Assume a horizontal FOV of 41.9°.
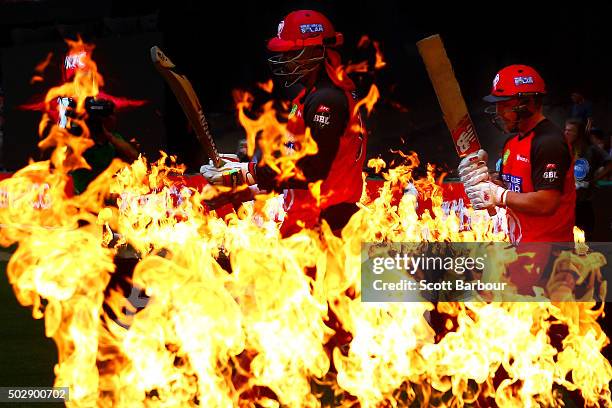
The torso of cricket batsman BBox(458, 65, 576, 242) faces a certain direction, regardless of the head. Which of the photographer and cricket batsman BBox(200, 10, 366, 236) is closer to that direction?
the cricket batsman

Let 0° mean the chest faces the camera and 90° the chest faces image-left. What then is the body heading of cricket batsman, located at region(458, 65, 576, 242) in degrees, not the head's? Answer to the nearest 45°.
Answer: approximately 45°

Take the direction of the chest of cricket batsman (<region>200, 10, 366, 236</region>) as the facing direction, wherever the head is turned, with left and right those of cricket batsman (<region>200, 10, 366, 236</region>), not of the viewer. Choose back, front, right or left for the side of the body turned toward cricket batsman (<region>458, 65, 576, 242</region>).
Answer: back

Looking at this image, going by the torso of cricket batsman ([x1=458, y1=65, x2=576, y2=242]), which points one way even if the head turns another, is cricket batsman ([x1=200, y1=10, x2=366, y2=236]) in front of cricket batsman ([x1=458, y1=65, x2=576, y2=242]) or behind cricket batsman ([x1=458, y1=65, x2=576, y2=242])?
in front

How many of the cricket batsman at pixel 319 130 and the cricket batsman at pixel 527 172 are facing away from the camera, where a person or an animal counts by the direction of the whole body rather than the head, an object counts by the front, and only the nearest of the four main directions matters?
0

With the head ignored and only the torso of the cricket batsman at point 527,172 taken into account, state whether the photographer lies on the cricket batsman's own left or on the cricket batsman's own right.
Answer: on the cricket batsman's own right

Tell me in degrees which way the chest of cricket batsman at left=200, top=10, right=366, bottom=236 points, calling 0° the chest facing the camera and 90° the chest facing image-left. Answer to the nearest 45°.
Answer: approximately 90°
